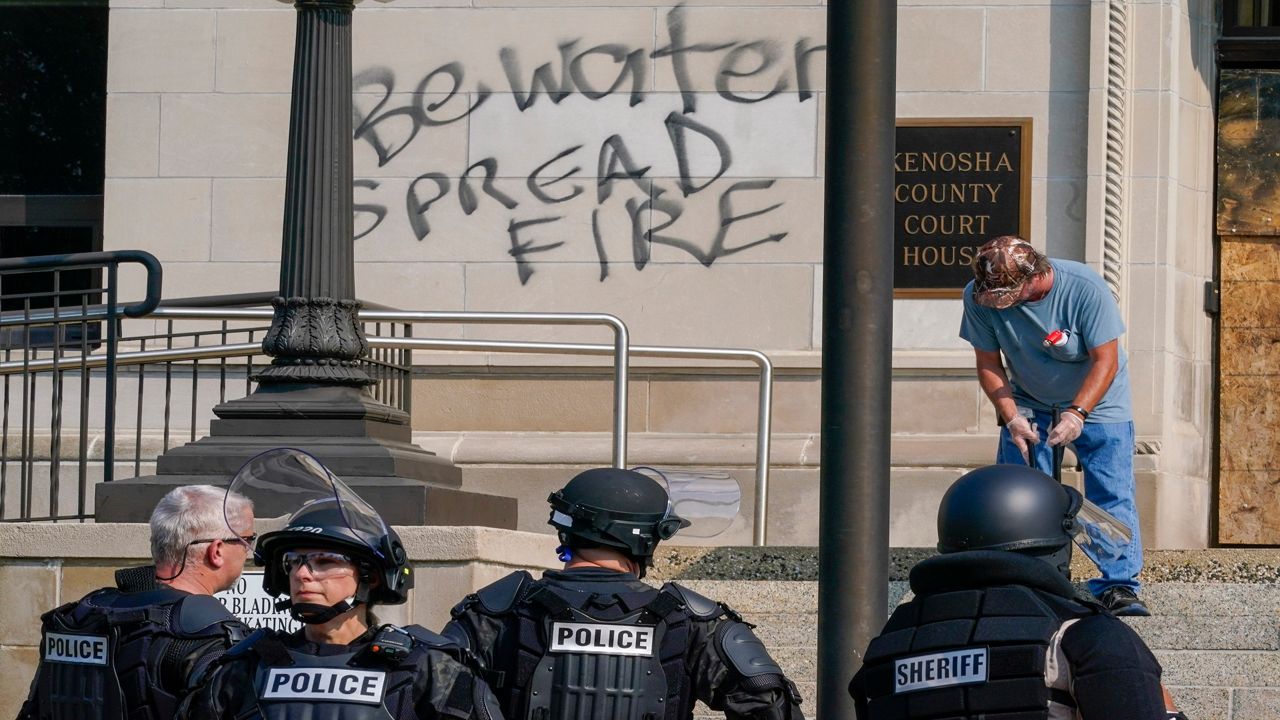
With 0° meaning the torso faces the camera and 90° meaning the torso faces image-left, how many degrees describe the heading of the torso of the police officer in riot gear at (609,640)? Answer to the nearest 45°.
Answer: approximately 180°

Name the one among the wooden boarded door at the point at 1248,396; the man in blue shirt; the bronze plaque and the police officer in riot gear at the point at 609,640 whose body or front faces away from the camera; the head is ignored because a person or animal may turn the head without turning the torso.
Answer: the police officer in riot gear

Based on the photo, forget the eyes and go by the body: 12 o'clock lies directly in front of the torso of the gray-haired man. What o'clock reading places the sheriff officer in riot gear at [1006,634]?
The sheriff officer in riot gear is roughly at 3 o'clock from the gray-haired man.

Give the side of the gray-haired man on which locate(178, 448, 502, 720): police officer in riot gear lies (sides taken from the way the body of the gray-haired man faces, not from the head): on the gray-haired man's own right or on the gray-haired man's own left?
on the gray-haired man's own right

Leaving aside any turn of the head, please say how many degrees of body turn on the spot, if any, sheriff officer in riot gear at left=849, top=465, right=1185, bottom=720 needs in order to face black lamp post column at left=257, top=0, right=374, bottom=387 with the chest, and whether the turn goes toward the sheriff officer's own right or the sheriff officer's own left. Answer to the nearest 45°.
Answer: approximately 90° to the sheriff officer's own left

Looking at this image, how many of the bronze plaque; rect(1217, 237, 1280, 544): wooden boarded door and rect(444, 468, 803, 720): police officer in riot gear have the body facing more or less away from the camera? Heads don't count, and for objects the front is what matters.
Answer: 1

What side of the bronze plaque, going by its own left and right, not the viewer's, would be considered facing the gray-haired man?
front

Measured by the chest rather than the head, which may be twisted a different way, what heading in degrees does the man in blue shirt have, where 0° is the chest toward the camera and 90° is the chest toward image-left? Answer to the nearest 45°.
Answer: approximately 45°

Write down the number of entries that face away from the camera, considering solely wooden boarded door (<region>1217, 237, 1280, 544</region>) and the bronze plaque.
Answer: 0

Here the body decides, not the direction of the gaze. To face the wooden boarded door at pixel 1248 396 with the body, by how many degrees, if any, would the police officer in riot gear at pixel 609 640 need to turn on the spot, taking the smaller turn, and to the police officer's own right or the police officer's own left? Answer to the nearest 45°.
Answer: approximately 45° to the police officer's own right

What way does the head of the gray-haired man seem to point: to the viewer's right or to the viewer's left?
to the viewer's right

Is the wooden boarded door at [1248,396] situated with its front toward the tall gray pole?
yes

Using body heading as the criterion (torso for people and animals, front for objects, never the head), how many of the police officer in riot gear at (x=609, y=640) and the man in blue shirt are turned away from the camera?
1
